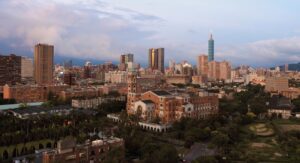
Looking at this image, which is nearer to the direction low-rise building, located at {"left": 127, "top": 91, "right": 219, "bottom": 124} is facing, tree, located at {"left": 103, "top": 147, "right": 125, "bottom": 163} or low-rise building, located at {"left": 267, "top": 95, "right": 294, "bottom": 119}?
the tree

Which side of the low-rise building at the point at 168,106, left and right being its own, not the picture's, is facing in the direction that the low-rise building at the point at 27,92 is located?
right

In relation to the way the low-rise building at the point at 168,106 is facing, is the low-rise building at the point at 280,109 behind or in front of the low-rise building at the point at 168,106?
behind

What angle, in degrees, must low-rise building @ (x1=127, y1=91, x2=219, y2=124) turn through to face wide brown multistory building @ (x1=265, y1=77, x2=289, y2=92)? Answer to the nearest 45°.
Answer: approximately 180°

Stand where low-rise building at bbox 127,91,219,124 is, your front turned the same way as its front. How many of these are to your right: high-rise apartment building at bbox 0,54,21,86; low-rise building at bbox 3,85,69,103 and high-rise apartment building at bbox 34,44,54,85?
3

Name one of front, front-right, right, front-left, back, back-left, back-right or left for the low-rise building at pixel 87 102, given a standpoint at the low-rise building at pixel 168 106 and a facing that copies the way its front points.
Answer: right

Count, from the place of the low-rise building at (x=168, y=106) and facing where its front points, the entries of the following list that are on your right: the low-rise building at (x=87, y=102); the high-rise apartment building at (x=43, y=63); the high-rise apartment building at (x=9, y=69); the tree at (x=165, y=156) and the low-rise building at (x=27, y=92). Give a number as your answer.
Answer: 4

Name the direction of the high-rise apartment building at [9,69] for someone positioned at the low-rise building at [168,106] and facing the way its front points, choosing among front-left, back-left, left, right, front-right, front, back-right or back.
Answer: right

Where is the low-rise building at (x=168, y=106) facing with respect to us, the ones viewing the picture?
facing the viewer and to the left of the viewer

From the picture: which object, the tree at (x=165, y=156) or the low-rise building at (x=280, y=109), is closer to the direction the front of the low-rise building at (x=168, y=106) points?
the tree

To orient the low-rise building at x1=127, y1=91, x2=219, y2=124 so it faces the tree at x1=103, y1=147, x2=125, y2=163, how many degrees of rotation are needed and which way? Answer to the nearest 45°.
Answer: approximately 45° to its left

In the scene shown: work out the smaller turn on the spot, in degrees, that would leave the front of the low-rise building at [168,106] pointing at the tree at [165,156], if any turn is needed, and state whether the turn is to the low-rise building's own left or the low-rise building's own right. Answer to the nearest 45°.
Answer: approximately 45° to the low-rise building's own left
